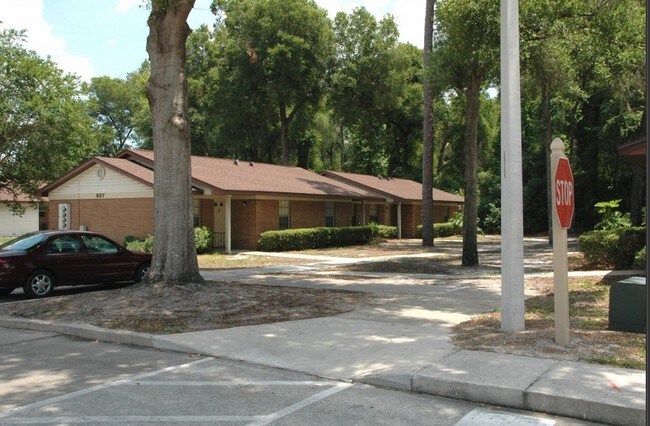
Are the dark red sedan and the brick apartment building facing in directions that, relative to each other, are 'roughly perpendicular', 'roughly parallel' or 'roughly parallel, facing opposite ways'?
roughly perpendicular

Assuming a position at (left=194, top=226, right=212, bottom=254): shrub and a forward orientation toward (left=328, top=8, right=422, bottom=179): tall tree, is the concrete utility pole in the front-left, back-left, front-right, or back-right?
back-right

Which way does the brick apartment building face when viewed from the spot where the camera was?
facing the viewer and to the right of the viewer

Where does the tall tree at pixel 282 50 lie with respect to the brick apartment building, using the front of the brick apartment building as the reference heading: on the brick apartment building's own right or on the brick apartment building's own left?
on the brick apartment building's own left

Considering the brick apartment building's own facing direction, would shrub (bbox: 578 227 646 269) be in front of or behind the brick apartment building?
in front

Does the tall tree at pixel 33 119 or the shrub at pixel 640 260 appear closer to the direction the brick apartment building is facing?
the shrub

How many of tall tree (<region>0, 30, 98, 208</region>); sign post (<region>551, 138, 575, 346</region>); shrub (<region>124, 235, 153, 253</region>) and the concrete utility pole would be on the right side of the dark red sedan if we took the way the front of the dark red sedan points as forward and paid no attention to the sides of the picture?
2
